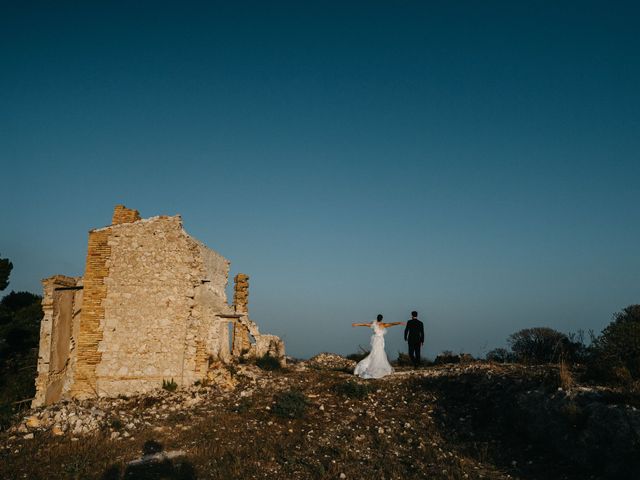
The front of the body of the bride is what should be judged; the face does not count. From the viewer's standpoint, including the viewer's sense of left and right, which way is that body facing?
facing away from the viewer

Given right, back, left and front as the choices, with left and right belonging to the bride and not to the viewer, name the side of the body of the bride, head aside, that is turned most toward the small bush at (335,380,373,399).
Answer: back

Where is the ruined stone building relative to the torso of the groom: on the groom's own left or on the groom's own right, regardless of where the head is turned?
on the groom's own left

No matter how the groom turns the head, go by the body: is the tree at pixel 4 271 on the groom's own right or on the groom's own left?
on the groom's own left

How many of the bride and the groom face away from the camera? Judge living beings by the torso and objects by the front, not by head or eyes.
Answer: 2

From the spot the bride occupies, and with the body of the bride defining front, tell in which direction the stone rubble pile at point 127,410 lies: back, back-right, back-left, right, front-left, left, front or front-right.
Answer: back-left

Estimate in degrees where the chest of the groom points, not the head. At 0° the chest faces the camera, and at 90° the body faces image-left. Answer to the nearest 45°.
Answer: approximately 180°

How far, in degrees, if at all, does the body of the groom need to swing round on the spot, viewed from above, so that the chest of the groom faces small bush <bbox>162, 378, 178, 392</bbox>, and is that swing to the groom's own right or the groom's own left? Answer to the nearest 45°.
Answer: approximately 135° to the groom's own left
